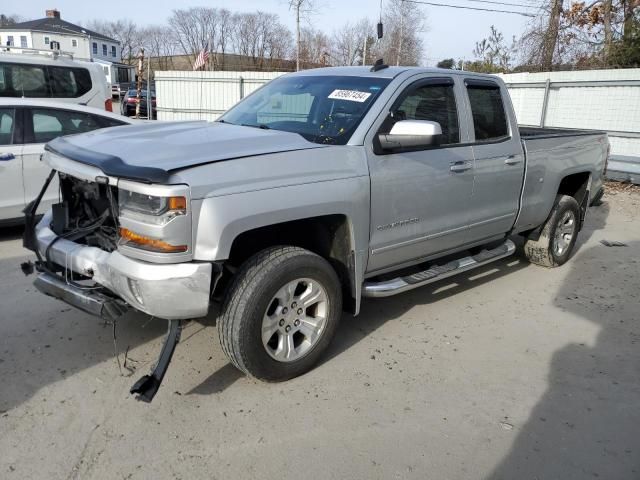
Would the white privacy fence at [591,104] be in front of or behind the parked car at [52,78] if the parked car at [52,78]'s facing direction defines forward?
behind

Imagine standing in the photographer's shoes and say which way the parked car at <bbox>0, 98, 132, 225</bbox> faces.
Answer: facing to the left of the viewer

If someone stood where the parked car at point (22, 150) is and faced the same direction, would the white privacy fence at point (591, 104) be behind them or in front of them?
behind

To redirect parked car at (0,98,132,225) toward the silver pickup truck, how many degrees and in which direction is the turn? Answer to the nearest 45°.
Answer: approximately 135° to its left

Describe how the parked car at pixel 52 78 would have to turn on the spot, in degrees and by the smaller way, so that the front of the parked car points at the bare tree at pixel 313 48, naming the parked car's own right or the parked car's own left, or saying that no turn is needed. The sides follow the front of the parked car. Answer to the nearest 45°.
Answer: approximately 135° to the parked car's own right

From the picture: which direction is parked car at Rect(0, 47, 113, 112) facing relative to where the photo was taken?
to the viewer's left

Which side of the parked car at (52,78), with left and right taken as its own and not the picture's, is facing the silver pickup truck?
left

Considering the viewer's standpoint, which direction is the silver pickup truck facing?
facing the viewer and to the left of the viewer

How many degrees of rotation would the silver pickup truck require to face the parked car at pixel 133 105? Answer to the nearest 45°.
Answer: approximately 135° to its right

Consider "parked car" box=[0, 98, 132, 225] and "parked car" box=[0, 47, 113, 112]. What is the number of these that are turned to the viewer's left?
2

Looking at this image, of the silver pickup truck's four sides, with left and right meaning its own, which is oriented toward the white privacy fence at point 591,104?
back

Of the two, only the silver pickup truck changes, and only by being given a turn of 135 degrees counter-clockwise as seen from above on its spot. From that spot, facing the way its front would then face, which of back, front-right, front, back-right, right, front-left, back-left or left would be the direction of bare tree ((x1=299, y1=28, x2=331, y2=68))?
left
